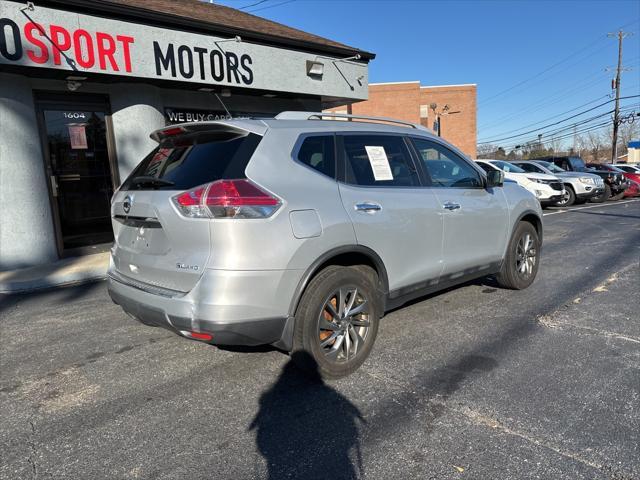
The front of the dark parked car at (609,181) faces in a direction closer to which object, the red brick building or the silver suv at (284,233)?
the silver suv

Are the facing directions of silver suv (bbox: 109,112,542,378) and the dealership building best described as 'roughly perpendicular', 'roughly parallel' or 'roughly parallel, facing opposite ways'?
roughly perpendicular

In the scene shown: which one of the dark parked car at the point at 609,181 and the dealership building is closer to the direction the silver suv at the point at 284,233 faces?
the dark parked car

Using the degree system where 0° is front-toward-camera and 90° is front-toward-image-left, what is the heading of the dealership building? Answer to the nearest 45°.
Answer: approximately 315°

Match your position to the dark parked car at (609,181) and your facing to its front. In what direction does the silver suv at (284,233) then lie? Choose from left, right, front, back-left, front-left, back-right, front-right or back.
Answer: front-right

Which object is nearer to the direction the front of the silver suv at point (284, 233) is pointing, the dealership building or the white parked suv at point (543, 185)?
the white parked suv

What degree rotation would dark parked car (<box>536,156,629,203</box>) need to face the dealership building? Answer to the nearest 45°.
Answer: approximately 90° to its right

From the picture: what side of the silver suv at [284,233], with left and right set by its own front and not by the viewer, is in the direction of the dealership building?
left

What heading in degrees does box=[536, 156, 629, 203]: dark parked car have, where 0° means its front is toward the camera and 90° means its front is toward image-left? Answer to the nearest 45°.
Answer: approximately 315°

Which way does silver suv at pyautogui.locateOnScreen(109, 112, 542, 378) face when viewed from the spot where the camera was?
facing away from the viewer and to the right of the viewer

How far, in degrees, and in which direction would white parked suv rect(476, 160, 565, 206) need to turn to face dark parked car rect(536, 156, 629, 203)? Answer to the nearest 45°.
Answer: approximately 90° to its left

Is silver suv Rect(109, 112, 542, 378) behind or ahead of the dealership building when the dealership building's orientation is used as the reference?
ahead
